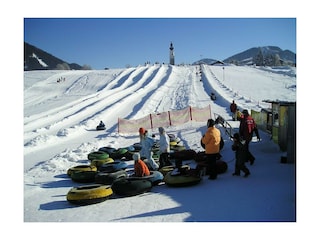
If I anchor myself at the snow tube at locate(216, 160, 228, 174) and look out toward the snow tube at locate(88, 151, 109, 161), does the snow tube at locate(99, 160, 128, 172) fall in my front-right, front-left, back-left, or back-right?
front-left

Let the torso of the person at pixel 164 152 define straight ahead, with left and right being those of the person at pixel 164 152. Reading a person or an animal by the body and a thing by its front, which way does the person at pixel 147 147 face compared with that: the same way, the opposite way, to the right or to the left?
the same way

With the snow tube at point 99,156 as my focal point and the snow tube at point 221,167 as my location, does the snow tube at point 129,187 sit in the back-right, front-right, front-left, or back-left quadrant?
front-left

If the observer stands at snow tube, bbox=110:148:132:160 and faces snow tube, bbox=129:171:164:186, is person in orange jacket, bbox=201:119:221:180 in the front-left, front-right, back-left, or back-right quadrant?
front-left

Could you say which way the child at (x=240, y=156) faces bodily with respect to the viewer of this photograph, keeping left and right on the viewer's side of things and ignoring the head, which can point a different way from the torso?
facing to the left of the viewer

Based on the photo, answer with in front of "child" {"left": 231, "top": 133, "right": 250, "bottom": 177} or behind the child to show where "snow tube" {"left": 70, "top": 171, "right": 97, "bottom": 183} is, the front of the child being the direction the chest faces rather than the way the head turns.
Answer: in front

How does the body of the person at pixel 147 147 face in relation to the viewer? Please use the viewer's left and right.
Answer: facing to the left of the viewer
